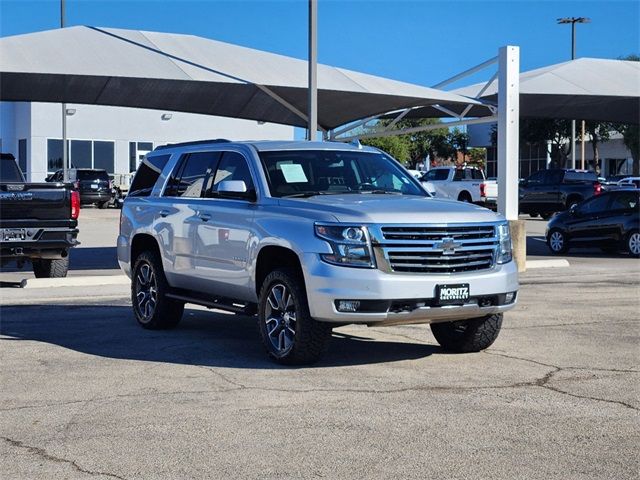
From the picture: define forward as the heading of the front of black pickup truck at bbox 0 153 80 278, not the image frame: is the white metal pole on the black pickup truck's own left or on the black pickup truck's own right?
on the black pickup truck's own right

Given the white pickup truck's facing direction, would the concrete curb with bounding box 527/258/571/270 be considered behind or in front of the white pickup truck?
behind

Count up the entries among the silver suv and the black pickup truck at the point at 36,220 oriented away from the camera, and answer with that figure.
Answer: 1

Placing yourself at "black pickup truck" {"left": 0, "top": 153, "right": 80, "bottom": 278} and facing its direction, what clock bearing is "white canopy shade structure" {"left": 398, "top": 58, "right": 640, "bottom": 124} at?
The white canopy shade structure is roughly at 2 o'clock from the black pickup truck.

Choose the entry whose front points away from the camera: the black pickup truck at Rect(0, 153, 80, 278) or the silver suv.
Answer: the black pickup truck

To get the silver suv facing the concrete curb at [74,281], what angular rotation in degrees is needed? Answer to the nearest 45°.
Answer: approximately 180°

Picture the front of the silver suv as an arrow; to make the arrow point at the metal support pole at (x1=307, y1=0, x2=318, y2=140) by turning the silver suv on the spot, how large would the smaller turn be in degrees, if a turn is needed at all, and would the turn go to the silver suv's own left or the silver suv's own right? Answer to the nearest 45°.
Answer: approximately 135° to the silver suv's own left

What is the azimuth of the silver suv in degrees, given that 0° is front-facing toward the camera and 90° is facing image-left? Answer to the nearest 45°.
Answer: approximately 315°

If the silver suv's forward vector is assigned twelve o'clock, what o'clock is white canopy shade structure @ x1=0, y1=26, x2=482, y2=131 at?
The white canopy shade structure is roughly at 7 o'clock from the silver suv.

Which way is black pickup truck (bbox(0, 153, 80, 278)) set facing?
away from the camera

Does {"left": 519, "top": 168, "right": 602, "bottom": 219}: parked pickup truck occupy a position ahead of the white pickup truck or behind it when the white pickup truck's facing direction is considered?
behind

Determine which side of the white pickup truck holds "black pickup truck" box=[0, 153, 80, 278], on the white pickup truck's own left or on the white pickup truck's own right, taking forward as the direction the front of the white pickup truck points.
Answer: on the white pickup truck's own left
